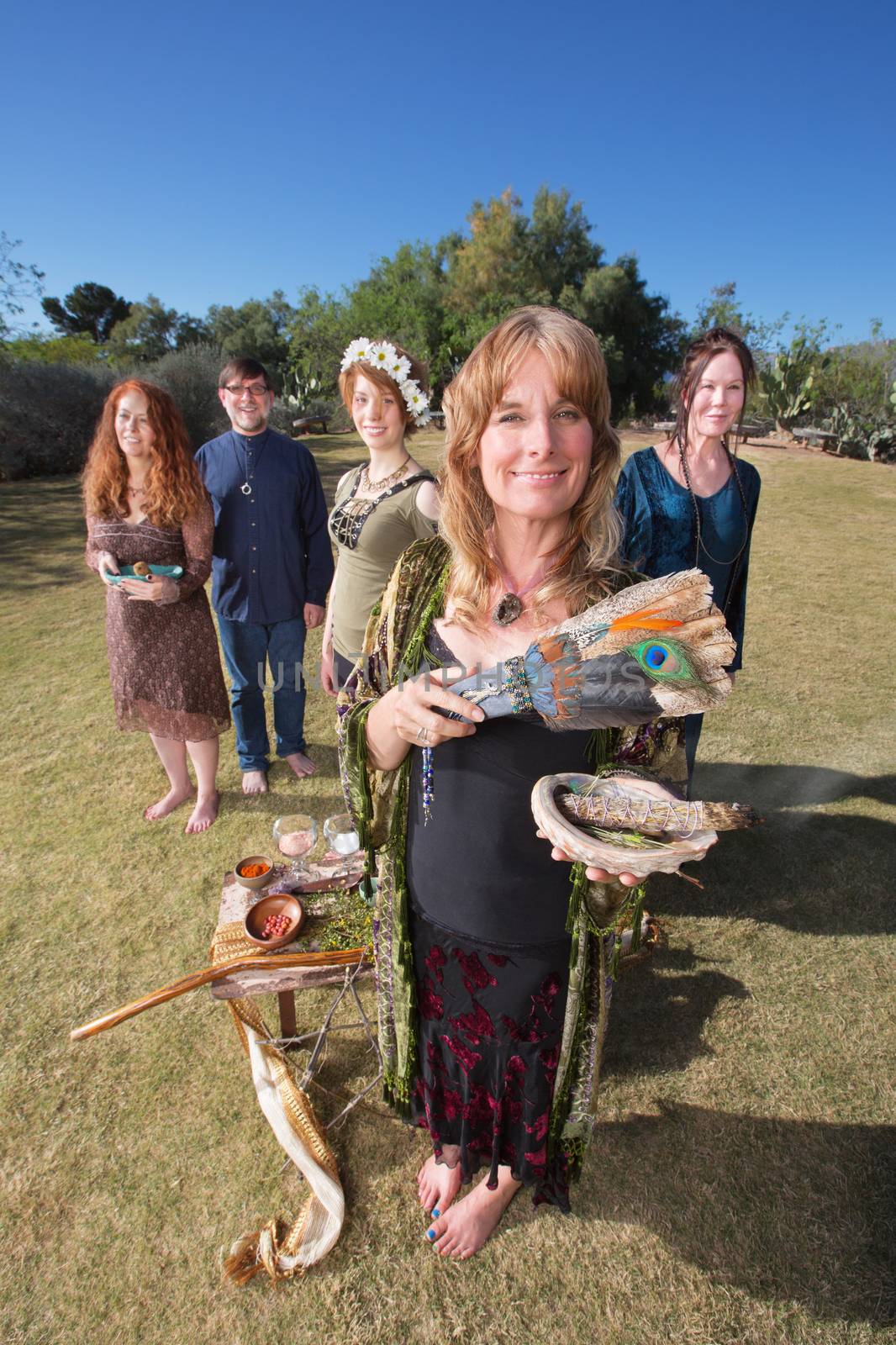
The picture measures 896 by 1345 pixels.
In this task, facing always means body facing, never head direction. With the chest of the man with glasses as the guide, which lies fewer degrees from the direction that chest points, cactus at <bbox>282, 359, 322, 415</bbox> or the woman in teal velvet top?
the woman in teal velvet top

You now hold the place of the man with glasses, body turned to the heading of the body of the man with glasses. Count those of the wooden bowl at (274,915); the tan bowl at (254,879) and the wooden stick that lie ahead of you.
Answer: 3

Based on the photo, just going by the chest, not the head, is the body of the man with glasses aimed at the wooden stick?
yes

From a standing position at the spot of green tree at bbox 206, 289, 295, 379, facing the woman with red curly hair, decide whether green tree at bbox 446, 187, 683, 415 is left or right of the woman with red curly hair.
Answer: left

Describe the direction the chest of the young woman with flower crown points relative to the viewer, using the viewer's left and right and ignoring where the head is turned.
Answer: facing the viewer and to the left of the viewer

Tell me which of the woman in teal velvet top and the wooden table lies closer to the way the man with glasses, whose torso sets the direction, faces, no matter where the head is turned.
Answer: the wooden table

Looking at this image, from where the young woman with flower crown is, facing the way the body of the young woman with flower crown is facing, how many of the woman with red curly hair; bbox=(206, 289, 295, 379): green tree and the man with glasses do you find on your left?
0

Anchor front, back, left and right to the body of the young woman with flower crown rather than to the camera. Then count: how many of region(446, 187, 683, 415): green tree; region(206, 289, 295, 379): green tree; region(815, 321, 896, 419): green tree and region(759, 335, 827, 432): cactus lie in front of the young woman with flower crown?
0

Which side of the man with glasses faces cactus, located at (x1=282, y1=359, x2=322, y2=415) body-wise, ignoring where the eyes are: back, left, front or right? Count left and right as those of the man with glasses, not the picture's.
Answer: back

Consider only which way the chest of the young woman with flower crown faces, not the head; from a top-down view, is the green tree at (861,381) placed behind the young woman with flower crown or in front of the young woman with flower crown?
behind

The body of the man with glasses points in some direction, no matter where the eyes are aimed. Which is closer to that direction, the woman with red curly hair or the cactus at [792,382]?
the woman with red curly hair

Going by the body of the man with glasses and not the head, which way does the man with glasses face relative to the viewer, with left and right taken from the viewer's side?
facing the viewer

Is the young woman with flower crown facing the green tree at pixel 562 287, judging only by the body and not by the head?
no

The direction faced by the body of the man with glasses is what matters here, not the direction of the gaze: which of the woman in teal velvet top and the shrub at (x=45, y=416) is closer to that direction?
the woman in teal velvet top

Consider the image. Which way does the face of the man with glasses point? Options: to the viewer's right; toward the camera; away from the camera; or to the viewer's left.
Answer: toward the camera

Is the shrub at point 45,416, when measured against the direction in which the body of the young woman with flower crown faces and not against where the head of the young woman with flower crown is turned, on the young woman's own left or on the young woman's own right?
on the young woman's own right

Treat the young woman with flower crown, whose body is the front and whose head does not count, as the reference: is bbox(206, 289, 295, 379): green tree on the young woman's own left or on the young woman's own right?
on the young woman's own right

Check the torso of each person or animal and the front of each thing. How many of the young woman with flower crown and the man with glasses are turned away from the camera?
0
